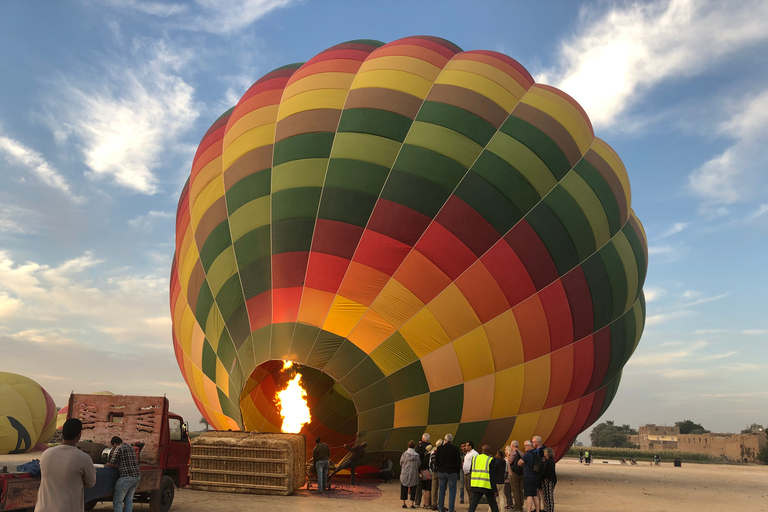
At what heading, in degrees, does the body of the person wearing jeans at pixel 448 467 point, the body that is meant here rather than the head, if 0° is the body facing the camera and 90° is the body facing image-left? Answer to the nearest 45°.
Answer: approximately 180°

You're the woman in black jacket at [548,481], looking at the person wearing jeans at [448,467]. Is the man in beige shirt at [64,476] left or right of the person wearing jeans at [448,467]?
left

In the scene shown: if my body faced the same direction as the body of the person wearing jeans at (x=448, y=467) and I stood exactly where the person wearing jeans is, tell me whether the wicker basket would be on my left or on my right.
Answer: on my left

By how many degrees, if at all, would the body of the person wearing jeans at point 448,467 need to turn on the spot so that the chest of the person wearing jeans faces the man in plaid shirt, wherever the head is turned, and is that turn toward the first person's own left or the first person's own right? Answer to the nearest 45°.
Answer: approximately 135° to the first person's own left

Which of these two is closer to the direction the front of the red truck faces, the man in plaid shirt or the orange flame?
the orange flame

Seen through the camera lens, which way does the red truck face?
facing away from the viewer and to the right of the viewer

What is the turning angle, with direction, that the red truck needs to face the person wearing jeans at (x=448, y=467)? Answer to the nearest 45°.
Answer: approximately 45° to its right

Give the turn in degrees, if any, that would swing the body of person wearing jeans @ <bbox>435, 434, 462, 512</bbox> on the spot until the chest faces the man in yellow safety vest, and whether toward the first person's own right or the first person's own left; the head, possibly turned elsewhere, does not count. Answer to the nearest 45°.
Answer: approximately 135° to the first person's own right

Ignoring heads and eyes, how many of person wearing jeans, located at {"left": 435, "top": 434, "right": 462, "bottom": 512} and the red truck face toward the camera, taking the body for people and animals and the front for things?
0

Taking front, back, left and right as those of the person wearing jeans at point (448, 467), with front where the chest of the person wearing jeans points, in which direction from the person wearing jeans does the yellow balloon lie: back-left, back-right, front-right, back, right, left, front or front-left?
front-left
